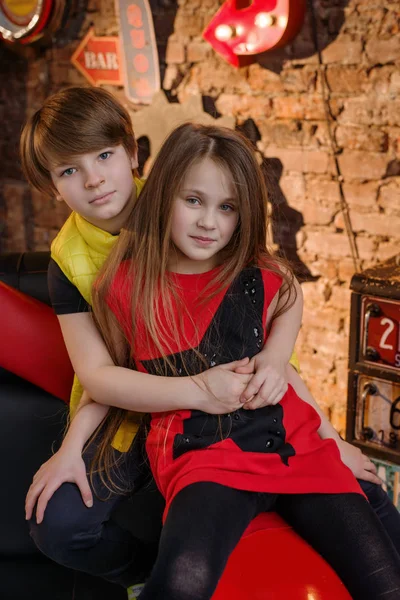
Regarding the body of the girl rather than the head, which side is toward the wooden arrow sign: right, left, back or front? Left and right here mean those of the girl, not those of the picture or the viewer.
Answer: back

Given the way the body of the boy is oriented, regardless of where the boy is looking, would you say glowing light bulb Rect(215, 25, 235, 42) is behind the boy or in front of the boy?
behind

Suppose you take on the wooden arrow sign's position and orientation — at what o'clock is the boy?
The boy is roughly at 12 o'clock from the wooden arrow sign.

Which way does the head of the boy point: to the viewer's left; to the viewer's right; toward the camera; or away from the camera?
toward the camera

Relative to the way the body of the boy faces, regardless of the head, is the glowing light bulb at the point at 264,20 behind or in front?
behind

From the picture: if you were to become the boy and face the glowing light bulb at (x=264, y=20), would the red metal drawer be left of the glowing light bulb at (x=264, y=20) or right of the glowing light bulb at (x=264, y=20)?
right

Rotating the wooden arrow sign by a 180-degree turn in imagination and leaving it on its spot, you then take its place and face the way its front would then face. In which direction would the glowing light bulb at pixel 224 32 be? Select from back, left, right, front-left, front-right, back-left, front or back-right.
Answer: back-right

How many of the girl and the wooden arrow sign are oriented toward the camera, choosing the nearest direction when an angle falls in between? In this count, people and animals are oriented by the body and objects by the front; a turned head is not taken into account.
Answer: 2

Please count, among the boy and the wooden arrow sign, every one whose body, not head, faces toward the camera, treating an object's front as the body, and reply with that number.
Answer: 2

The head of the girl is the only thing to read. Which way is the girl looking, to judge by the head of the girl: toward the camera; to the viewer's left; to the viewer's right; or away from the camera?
toward the camera

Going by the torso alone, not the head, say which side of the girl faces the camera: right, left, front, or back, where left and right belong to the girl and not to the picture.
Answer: front

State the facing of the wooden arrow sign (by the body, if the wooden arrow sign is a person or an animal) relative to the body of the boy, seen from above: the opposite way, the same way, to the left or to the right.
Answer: the same way

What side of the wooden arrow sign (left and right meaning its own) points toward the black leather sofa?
front

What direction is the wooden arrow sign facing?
toward the camera

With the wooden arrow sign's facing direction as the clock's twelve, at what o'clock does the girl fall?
The girl is roughly at 12 o'clock from the wooden arrow sign.

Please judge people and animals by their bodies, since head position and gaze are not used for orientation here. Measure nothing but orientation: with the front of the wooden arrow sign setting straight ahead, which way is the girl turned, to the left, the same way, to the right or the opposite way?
the same way

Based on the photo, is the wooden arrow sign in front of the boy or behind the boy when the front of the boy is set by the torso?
behind
